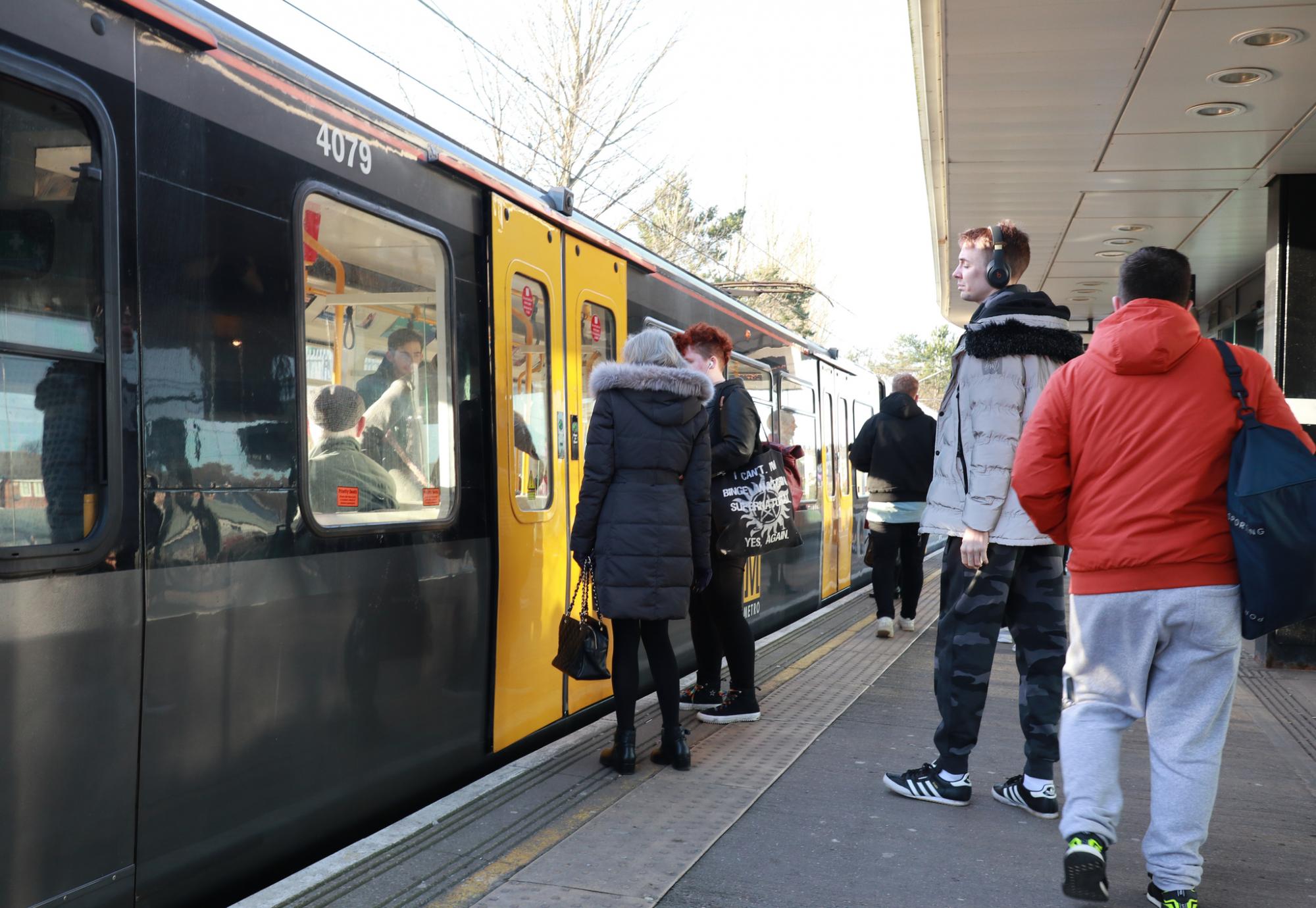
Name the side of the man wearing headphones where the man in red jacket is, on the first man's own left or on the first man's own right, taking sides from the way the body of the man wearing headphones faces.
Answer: on the first man's own left

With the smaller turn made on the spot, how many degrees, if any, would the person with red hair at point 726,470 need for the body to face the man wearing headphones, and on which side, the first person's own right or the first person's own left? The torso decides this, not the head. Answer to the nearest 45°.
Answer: approximately 135° to the first person's own left

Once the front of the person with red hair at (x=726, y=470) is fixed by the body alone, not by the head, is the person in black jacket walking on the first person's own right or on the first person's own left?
on the first person's own right

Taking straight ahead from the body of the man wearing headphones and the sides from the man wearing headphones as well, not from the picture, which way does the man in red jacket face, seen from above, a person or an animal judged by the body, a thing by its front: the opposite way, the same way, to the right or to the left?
to the right

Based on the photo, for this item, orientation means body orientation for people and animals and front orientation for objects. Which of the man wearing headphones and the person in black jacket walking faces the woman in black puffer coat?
the man wearing headphones

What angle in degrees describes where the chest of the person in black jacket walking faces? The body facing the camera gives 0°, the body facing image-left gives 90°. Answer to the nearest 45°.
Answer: approximately 180°

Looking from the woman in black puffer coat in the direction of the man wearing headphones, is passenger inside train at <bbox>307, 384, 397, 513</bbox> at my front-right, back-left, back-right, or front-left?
back-right

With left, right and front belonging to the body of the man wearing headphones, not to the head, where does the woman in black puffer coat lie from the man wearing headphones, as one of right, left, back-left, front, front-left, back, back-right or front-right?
front

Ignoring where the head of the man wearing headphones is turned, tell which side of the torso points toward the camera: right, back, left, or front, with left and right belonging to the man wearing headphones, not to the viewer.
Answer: left

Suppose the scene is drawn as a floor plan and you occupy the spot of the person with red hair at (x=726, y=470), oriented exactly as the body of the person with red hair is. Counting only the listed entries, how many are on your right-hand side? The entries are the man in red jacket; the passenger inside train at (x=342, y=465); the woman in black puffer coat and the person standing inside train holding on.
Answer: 0

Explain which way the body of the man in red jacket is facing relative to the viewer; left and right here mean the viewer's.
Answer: facing away from the viewer
